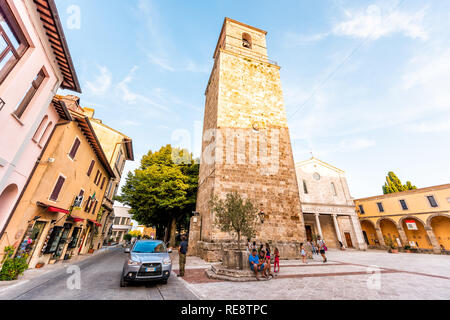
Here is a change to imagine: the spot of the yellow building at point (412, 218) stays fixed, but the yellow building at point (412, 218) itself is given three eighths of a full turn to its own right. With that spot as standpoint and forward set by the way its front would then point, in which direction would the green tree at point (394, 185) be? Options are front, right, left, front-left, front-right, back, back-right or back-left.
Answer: front

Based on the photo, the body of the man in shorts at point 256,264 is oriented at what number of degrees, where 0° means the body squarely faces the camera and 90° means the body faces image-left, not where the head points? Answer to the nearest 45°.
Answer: approximately 315°

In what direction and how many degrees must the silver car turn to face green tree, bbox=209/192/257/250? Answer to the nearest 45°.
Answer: approximately 90° to its left

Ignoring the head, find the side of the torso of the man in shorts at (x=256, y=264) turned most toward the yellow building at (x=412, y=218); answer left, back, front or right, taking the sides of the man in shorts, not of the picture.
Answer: left

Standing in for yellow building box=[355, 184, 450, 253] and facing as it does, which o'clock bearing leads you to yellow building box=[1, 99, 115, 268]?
yellow building box=[1, 99, 115, 268] is roughly at 11 o'clock from yellow building box=[355, 184, 450, 253].

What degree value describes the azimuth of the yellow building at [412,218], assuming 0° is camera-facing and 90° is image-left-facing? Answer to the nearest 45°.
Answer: approximately 45°

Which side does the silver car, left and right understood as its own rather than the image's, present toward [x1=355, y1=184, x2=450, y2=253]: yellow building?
left

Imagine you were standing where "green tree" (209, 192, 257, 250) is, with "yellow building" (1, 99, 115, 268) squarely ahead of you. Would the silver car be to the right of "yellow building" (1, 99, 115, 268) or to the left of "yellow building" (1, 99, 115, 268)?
left
